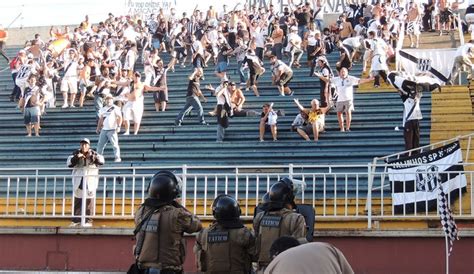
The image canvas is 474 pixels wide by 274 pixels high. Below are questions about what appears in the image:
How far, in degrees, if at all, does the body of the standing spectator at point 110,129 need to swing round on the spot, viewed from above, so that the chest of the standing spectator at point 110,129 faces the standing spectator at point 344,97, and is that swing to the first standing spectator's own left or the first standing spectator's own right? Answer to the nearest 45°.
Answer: approximately 90° to the first standing spectator's own left

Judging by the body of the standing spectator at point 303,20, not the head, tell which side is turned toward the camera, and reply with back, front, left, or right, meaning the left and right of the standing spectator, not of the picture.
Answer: front

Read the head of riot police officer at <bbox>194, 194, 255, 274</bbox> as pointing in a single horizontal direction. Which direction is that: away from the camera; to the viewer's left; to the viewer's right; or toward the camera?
away from the camera

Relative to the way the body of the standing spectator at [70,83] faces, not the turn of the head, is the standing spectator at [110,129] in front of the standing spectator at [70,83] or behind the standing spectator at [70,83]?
in front

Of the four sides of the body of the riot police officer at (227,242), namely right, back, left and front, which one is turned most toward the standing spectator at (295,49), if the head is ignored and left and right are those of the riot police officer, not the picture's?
front

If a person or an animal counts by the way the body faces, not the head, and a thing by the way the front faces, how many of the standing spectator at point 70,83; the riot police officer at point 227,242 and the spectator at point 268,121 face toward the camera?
2

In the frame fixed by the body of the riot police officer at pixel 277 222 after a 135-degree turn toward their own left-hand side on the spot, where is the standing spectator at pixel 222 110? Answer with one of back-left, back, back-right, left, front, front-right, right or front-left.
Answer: right

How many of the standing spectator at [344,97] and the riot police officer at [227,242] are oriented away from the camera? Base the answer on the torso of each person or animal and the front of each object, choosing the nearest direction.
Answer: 1

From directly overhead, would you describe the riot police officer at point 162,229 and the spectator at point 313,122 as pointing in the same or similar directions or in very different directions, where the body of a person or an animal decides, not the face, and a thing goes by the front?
very different directions

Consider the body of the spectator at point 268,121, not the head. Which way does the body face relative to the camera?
toward the camera

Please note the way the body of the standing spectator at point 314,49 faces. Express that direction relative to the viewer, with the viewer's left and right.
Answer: facing the viewer and to the left of the viewer

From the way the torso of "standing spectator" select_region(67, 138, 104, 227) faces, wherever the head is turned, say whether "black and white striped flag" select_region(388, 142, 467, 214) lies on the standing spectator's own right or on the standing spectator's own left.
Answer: on the standing spectator's own left

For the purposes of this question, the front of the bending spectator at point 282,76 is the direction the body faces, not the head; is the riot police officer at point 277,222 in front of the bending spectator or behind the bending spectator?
in front

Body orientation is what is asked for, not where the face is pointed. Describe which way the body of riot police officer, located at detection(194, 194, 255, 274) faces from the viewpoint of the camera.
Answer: away from the camera
